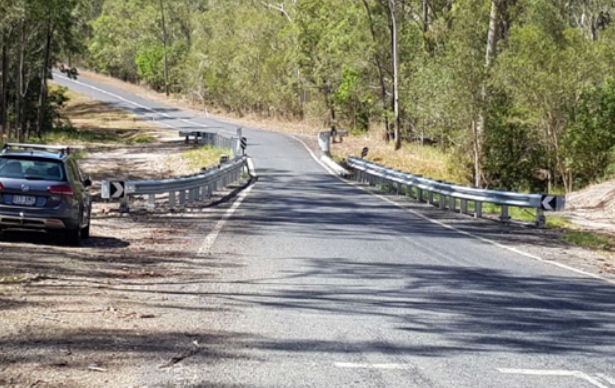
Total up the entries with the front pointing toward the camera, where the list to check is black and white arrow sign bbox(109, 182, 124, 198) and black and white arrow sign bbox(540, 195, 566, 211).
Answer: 2

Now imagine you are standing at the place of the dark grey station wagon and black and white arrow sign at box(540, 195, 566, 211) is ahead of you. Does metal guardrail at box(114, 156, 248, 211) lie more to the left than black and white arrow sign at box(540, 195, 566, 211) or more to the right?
left

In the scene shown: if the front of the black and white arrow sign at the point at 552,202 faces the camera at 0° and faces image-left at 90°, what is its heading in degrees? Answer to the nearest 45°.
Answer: approximately 0°

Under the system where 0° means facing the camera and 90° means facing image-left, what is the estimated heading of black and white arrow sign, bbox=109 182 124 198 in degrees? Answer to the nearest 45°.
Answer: approximately 0°

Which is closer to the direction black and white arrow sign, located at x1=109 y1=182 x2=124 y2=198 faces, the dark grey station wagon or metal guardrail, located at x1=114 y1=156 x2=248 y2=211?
the dark grey station wagon

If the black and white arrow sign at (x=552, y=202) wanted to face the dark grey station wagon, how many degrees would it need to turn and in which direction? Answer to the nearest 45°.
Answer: approximately 45° to its right

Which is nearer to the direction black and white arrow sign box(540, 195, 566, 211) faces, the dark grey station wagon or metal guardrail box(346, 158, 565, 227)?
the dark grey station wagon

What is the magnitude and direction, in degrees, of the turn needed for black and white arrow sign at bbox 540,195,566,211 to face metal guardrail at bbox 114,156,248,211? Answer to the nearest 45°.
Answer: approximately 90° to its right

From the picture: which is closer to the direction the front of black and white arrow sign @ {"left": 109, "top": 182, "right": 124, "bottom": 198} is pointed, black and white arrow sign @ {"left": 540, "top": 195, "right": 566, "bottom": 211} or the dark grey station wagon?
the dark grey station wagon

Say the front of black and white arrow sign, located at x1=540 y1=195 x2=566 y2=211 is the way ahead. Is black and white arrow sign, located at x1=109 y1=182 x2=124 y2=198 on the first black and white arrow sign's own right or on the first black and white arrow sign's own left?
on the first black and white arrow sign's own right

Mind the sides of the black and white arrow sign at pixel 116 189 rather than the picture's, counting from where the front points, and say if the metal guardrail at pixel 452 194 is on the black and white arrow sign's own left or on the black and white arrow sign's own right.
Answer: on the black and white arrow sign's own left

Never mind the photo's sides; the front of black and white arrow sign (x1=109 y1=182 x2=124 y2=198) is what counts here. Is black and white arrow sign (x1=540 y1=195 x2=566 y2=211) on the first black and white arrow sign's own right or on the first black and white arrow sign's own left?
on the first black and white arrow sign's own left
